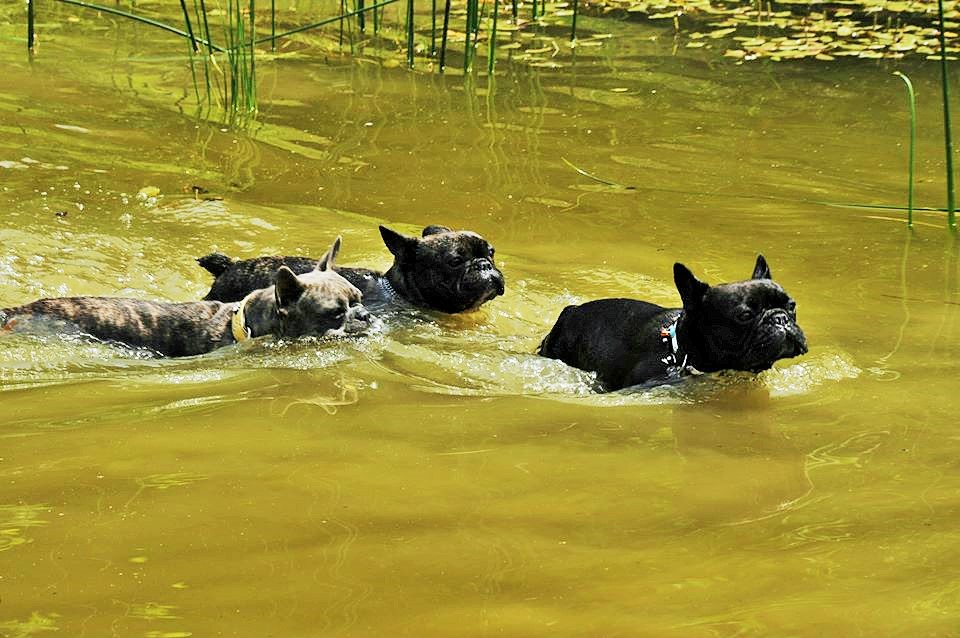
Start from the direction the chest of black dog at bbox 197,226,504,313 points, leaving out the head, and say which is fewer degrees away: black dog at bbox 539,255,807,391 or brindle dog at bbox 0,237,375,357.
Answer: the black dog

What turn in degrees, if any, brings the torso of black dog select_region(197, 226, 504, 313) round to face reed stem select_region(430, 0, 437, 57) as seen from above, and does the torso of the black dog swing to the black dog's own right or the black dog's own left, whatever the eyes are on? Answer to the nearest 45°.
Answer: approximately 90° to the black dog's own left

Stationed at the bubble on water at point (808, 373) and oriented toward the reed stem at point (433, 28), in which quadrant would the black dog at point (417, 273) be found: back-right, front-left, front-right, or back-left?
front-left

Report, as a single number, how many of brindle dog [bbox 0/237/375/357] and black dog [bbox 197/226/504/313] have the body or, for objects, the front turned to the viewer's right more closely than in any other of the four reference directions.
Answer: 2

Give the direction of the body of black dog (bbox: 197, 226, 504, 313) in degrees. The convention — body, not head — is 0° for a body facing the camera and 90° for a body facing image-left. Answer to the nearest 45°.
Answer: approximately 270°

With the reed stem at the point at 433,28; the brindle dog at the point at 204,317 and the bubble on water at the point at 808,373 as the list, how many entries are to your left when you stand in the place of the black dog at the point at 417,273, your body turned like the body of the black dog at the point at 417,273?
1

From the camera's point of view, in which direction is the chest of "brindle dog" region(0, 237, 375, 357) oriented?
to the viewer's right

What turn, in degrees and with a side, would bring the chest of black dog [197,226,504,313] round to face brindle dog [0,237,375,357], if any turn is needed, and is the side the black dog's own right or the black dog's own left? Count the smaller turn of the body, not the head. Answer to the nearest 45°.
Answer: approximately 135° to the black dog's own right

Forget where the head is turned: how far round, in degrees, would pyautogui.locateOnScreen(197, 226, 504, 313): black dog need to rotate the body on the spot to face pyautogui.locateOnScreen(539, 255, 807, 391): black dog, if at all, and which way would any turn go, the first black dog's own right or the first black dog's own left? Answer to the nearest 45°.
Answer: approximately 45° to the first black dog's own right

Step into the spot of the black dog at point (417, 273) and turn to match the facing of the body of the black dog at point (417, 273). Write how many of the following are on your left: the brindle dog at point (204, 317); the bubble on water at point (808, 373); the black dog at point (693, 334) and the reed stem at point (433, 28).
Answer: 1

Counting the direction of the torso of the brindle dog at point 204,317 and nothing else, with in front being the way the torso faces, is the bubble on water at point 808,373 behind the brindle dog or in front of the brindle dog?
in front
